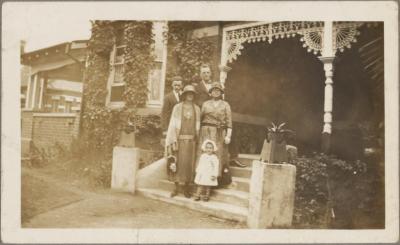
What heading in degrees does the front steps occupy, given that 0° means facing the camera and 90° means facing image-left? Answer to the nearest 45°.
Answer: approximately 45°

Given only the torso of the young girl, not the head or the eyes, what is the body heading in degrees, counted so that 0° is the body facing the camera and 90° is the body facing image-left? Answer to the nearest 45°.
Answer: approximately 0°

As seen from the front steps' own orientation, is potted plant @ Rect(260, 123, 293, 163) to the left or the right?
on its left
